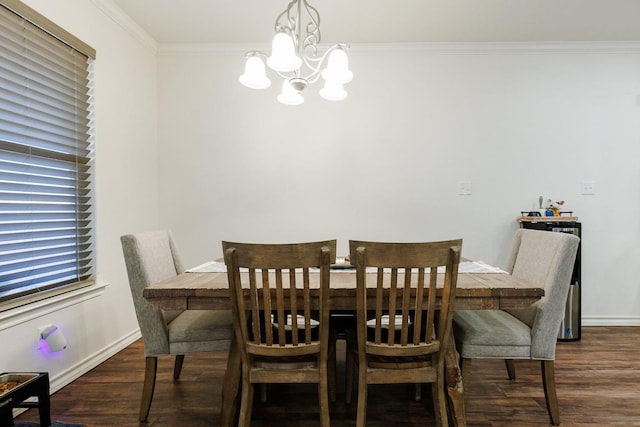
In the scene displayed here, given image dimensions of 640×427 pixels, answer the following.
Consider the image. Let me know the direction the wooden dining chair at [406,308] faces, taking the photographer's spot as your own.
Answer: facing away from the viewer

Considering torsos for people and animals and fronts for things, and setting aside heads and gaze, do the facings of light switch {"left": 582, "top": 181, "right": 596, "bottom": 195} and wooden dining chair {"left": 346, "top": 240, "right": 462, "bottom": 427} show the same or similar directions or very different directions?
very different directions

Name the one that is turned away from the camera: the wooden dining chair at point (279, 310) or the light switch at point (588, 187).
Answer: the wooden dining chair

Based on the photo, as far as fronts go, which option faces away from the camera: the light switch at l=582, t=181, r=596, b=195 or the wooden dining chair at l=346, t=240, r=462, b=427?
the wooden dining chair

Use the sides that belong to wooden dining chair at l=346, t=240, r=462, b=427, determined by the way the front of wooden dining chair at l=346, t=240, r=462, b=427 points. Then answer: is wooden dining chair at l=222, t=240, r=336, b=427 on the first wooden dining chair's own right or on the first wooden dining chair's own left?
on the first wooden dining chair's own left

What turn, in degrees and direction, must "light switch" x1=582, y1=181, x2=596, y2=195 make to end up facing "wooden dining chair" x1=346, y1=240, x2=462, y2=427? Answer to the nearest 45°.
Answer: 0° — it already faces it

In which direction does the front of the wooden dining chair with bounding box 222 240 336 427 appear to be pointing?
away from the camera

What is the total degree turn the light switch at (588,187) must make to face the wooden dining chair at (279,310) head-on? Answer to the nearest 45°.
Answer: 0° — it already faces it
